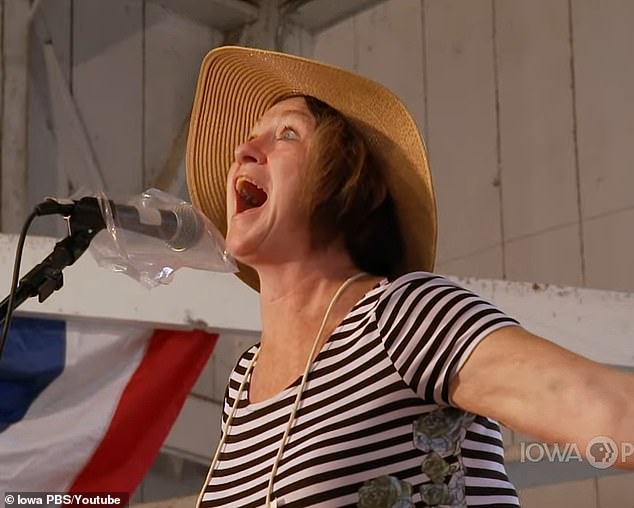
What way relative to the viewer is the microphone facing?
to the viewer's right

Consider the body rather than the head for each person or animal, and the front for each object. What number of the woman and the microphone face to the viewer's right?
1

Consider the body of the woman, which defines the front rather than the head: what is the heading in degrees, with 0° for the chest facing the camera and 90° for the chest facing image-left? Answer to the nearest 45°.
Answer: approximately 45°
